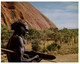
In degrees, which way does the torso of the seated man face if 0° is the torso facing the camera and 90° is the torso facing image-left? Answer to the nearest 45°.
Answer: approximately 270°

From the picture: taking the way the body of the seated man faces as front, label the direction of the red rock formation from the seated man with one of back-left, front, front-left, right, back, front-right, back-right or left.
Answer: left
